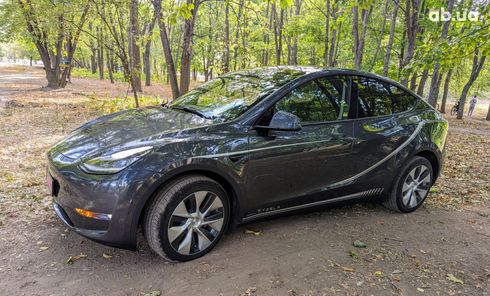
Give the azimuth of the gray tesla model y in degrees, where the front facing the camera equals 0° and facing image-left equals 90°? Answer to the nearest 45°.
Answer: approximately 45°

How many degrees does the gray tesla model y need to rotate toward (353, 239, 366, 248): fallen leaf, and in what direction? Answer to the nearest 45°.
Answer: approximately 135° to its left

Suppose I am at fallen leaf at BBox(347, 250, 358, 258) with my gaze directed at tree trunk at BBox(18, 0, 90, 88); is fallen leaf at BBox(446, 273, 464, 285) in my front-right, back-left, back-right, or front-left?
back-right

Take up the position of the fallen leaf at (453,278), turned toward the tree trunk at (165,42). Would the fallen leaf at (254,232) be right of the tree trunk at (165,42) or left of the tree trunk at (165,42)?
left

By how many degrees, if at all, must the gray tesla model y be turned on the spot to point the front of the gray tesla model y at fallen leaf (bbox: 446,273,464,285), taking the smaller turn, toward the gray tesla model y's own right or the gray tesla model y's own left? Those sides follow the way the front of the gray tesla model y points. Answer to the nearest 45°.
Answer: approximately 135° to the gray tesla model y's own left

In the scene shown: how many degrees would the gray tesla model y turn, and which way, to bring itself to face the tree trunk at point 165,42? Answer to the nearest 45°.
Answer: approximately 135° to its right
